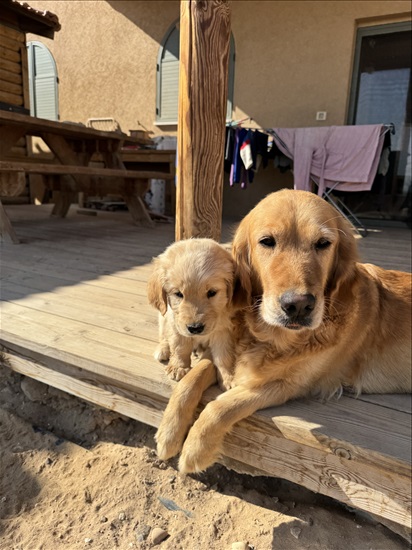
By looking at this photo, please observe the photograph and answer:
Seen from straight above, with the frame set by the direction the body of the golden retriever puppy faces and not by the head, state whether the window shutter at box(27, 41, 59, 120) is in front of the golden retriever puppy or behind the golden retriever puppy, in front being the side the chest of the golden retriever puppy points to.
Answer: behind

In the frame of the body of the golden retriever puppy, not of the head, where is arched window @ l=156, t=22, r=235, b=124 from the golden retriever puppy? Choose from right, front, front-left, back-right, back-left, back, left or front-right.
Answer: back

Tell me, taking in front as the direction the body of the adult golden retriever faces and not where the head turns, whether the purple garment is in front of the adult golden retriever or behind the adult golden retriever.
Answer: behind

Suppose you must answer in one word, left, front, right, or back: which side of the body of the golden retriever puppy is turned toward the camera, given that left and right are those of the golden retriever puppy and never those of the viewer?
front

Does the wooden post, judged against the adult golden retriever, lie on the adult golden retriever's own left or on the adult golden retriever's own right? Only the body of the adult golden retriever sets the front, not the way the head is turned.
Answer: on the adult golden retriever's own right

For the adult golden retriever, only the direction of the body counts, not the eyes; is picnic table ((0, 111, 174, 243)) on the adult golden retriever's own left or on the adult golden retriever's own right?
on the adult golden retriever's own right

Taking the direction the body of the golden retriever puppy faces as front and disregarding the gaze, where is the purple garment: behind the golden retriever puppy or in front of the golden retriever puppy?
behind

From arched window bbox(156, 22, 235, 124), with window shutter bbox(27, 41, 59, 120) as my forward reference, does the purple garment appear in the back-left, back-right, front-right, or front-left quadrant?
back-left

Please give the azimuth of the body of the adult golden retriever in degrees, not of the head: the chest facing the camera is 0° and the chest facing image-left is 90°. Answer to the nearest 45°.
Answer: approximately 45°
